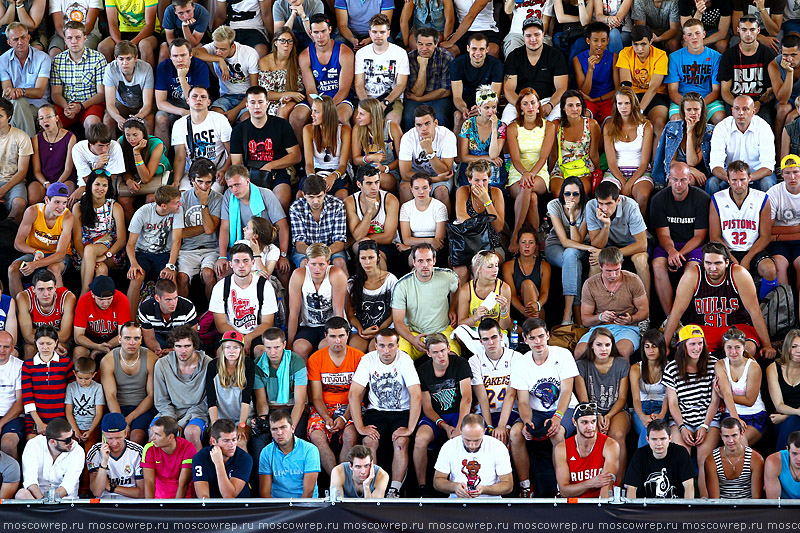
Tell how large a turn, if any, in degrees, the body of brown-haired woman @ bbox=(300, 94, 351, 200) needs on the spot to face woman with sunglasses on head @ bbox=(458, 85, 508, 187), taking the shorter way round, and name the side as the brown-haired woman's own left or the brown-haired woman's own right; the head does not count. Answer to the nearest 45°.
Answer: approximately 90° to the brown-haired woman's own left

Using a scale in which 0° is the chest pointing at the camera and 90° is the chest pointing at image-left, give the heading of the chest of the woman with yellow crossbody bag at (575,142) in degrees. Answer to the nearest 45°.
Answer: approximately 0°

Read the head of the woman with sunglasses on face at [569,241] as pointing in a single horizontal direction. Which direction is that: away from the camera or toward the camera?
toward the camera

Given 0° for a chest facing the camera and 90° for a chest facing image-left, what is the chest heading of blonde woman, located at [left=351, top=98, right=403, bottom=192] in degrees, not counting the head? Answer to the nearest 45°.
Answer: approximately 45°

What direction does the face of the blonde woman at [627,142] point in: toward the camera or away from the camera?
toward the camera

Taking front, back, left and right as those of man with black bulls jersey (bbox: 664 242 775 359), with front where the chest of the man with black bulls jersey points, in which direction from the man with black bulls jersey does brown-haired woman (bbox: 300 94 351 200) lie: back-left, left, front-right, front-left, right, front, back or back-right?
right

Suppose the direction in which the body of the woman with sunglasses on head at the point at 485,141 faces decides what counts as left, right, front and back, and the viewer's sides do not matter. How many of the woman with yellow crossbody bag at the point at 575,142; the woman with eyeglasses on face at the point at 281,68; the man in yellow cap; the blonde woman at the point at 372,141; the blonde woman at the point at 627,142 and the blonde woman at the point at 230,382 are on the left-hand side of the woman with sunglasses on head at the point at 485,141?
3

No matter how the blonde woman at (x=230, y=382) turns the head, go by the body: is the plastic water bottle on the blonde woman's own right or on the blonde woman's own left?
on the blonde woman's own left

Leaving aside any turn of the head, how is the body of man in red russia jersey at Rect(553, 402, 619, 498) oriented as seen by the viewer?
toward the camera

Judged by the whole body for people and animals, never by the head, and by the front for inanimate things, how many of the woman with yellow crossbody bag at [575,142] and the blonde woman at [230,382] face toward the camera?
2

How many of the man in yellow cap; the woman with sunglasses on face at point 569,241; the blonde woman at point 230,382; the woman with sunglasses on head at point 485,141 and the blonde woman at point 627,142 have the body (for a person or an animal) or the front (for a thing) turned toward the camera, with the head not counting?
5

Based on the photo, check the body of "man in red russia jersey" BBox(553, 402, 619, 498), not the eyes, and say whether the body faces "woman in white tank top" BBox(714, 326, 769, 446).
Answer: no

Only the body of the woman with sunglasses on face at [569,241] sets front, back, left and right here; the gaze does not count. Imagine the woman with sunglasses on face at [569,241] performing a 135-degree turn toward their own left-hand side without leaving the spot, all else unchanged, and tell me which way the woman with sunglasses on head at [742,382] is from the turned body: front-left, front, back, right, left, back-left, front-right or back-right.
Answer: right

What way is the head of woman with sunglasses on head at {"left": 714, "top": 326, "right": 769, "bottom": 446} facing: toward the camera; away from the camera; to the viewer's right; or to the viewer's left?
toward the camera

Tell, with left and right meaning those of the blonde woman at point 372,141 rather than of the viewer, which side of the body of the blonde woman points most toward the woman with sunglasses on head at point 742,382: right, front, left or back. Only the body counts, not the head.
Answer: left

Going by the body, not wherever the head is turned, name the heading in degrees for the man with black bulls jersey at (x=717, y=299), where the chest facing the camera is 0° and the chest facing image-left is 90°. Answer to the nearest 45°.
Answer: approximately 0°

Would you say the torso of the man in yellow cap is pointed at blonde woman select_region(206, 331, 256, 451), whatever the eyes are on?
no

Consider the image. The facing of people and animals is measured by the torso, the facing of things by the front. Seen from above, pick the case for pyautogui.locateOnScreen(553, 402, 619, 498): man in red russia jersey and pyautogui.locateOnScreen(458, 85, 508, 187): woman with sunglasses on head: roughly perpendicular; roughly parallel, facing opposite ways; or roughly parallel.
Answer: roughly parallel

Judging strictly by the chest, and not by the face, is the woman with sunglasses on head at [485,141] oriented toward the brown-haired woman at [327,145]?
no
